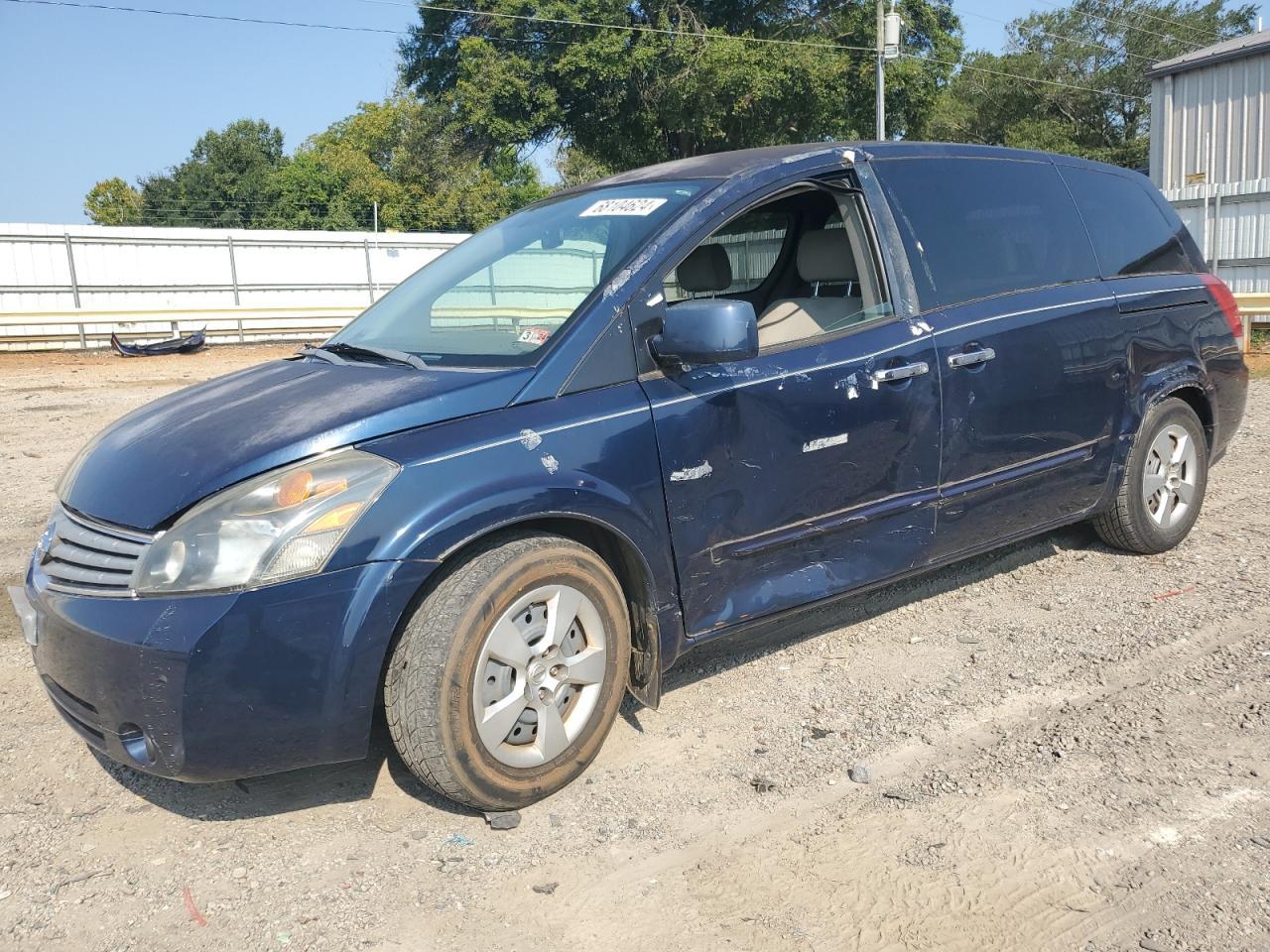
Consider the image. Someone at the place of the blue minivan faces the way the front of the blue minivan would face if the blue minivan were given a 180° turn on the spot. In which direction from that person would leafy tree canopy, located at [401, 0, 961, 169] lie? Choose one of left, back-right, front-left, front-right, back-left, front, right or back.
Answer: front-left

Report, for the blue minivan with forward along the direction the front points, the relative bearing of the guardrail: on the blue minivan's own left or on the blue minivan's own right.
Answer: on the blue minivan's own right

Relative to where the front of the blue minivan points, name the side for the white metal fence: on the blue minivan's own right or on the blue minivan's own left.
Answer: on the blue minivan's own right

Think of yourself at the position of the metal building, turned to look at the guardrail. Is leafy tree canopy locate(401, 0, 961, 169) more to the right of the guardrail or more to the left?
right

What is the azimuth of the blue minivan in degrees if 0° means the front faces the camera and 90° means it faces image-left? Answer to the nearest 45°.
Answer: approximately 45°

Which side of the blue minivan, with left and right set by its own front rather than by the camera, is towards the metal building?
back
